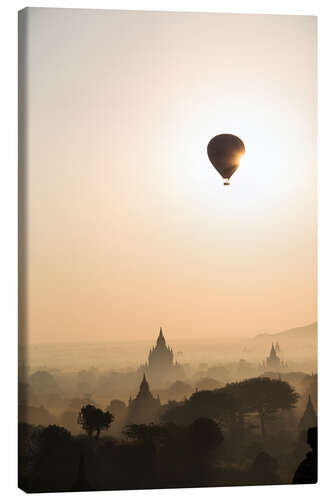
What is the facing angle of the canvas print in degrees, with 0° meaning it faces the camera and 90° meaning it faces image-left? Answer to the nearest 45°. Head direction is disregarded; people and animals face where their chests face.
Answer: approximately 315°
